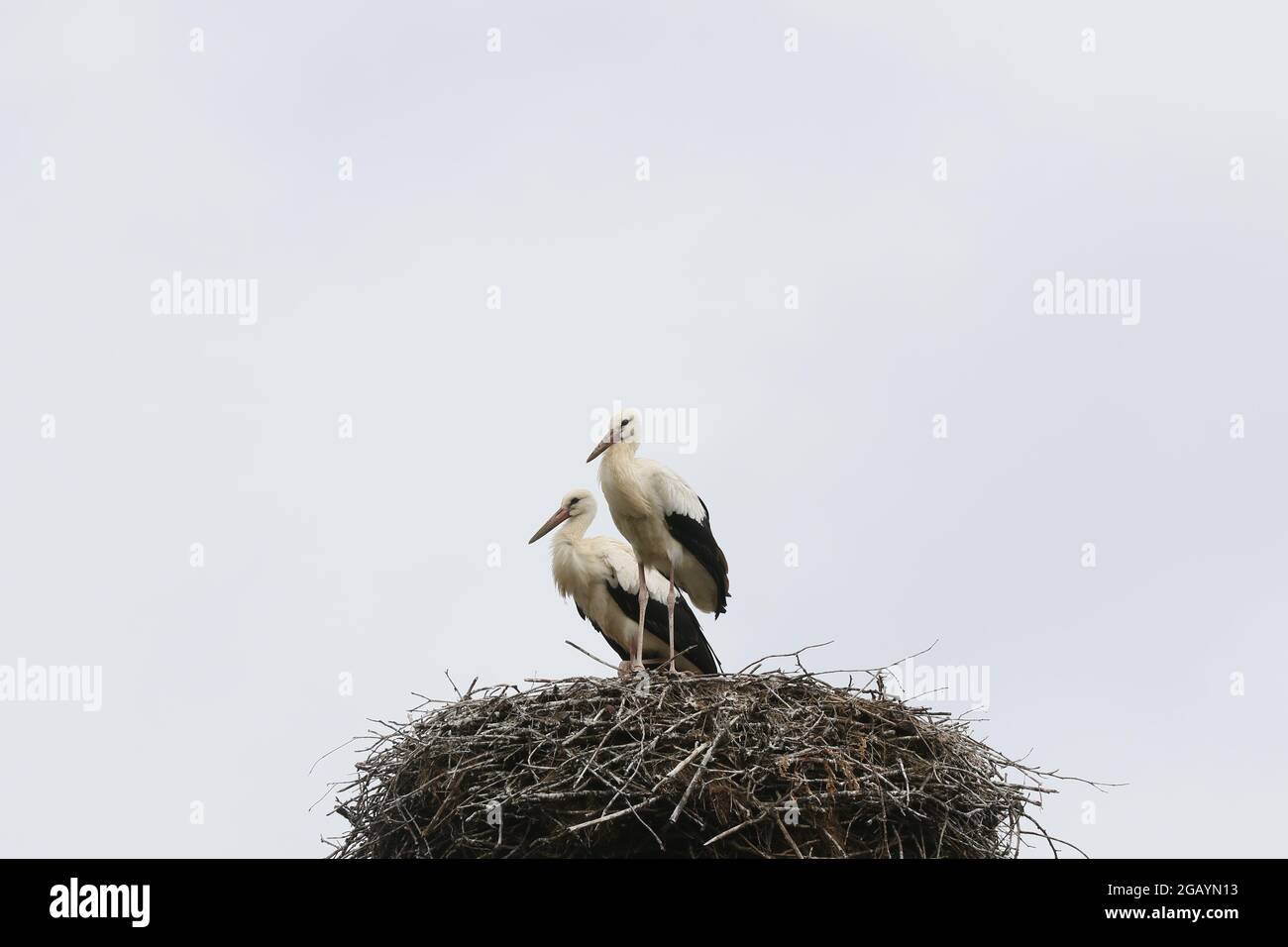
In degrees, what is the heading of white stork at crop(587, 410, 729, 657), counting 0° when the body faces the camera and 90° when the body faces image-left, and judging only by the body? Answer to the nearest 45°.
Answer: approximately 45°

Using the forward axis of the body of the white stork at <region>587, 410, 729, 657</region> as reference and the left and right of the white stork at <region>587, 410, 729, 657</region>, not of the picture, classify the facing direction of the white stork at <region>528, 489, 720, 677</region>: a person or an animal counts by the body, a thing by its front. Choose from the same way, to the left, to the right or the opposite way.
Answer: the same way

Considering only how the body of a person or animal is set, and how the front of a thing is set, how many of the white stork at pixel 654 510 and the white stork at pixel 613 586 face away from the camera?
0
